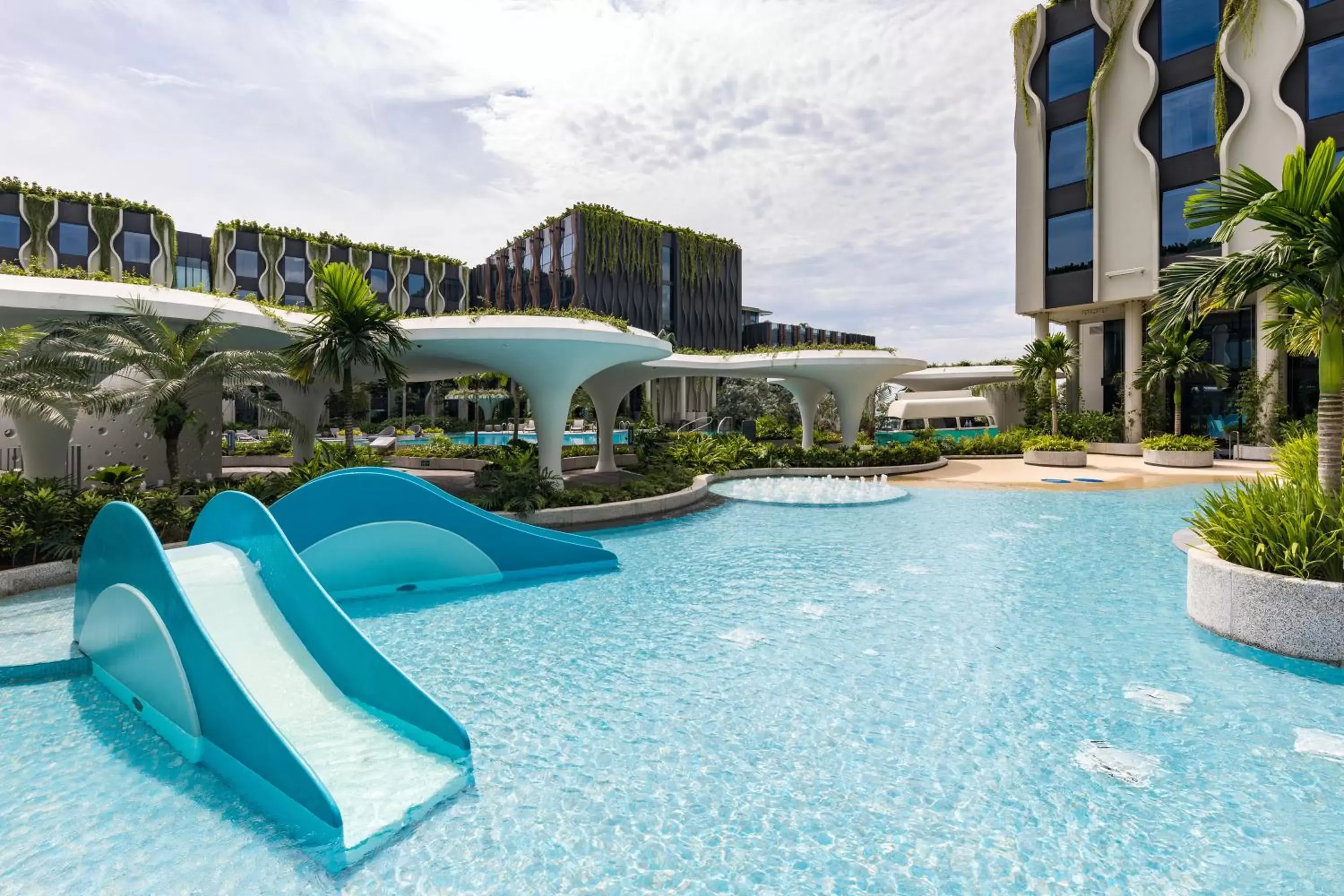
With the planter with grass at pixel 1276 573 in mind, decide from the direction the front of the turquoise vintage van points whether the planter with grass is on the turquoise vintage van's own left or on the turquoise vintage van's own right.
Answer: on the turquoise vintage van's own left

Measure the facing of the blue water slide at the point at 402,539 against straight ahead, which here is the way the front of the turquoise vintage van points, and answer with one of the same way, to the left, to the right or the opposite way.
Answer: the opposite way

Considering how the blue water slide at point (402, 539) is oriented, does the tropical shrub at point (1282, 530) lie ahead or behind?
ahead

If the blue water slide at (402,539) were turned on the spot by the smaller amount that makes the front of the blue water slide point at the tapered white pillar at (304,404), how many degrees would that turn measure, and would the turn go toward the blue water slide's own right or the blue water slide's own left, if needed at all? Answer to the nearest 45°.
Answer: approximately 90° to the blue water slide's own left

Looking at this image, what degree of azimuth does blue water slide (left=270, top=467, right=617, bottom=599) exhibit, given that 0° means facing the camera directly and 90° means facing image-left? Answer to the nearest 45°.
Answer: approximately 270°

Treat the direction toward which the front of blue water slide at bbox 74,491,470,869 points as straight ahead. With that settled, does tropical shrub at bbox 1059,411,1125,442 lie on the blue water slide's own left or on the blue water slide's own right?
on the blue water slide's own left

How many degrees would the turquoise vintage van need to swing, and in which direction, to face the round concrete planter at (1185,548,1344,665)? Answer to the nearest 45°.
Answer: approximately 45° to its left

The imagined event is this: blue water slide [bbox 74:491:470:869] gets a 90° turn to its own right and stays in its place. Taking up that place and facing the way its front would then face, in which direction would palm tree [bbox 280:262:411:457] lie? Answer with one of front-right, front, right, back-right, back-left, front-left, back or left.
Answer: back-right

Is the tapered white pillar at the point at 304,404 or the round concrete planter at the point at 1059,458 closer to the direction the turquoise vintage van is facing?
the tapered white pillar

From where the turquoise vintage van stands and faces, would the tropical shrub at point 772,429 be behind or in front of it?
in front

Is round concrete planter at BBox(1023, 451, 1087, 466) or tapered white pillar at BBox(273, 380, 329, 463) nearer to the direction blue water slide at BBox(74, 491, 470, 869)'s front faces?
the round concrete planter

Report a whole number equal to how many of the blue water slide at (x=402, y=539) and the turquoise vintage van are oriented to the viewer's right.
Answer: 1

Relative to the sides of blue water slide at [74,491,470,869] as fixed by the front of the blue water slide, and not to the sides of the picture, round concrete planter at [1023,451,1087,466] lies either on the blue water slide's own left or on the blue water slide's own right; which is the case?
on the blue water slide's own left

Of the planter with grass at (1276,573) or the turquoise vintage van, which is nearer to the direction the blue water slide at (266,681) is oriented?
the planter with grass

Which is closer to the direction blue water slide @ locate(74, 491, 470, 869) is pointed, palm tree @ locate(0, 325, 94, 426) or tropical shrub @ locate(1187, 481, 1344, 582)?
the tropical shrub
